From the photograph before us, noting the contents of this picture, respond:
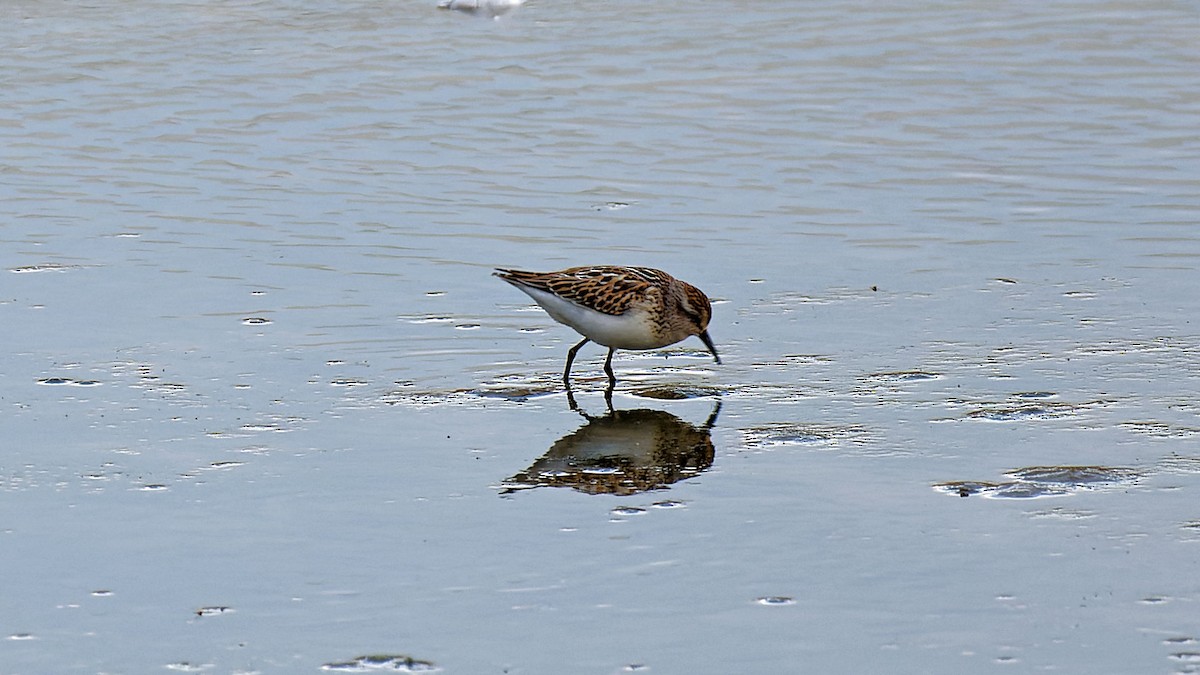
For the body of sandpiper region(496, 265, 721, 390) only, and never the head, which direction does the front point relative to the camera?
to the viewer's right
